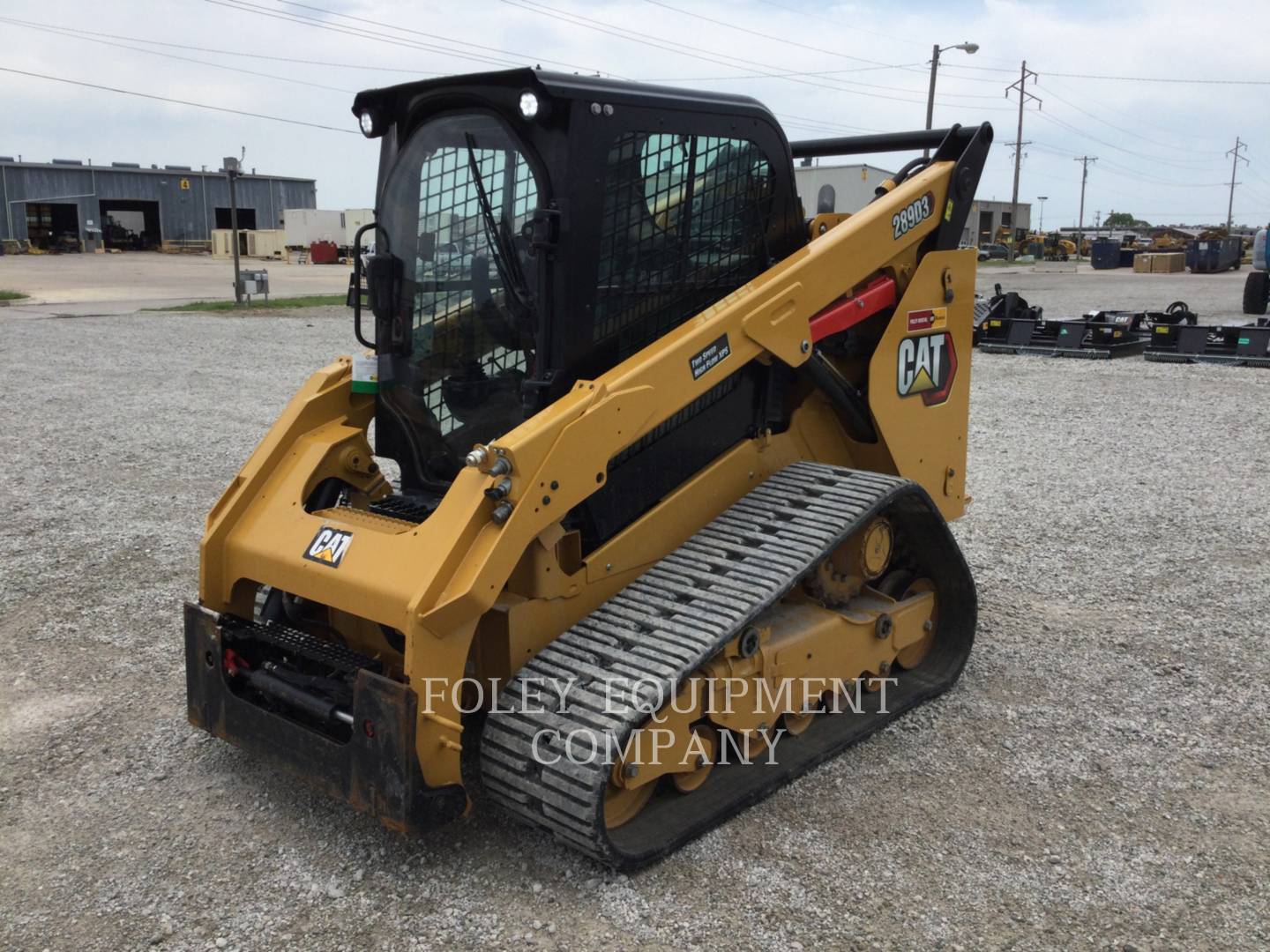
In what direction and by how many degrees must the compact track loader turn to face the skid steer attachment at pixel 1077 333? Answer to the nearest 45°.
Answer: approximately 180°

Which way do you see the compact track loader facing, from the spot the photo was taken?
facing the viewer and to the left of the viewer

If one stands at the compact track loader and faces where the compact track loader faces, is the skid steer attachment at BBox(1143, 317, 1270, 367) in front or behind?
behind

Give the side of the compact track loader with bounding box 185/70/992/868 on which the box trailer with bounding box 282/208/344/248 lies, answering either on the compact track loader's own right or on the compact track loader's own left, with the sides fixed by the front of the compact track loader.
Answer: on the compact track loader's own right

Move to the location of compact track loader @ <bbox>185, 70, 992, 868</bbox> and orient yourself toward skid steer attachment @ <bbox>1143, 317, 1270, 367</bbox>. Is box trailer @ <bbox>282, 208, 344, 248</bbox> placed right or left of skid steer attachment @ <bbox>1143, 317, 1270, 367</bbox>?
left
